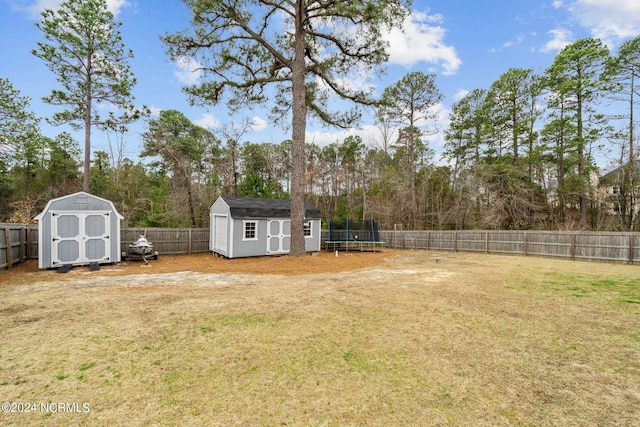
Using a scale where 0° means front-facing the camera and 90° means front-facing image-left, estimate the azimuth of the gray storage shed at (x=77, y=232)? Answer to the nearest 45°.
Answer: approximately 0°

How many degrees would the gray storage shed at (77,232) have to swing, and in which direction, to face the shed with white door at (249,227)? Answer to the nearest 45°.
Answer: approximately 90° to its left

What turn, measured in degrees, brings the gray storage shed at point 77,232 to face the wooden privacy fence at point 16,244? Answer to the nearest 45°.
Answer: approximately 135° to its right

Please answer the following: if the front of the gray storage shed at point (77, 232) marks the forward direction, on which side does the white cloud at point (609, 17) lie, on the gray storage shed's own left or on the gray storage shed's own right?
on the gray storage shed's own left

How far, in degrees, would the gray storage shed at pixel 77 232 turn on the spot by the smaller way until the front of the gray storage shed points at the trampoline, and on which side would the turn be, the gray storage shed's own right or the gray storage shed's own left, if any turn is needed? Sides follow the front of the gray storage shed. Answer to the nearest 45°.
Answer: approximately 90° to the gray storage shed's own left
